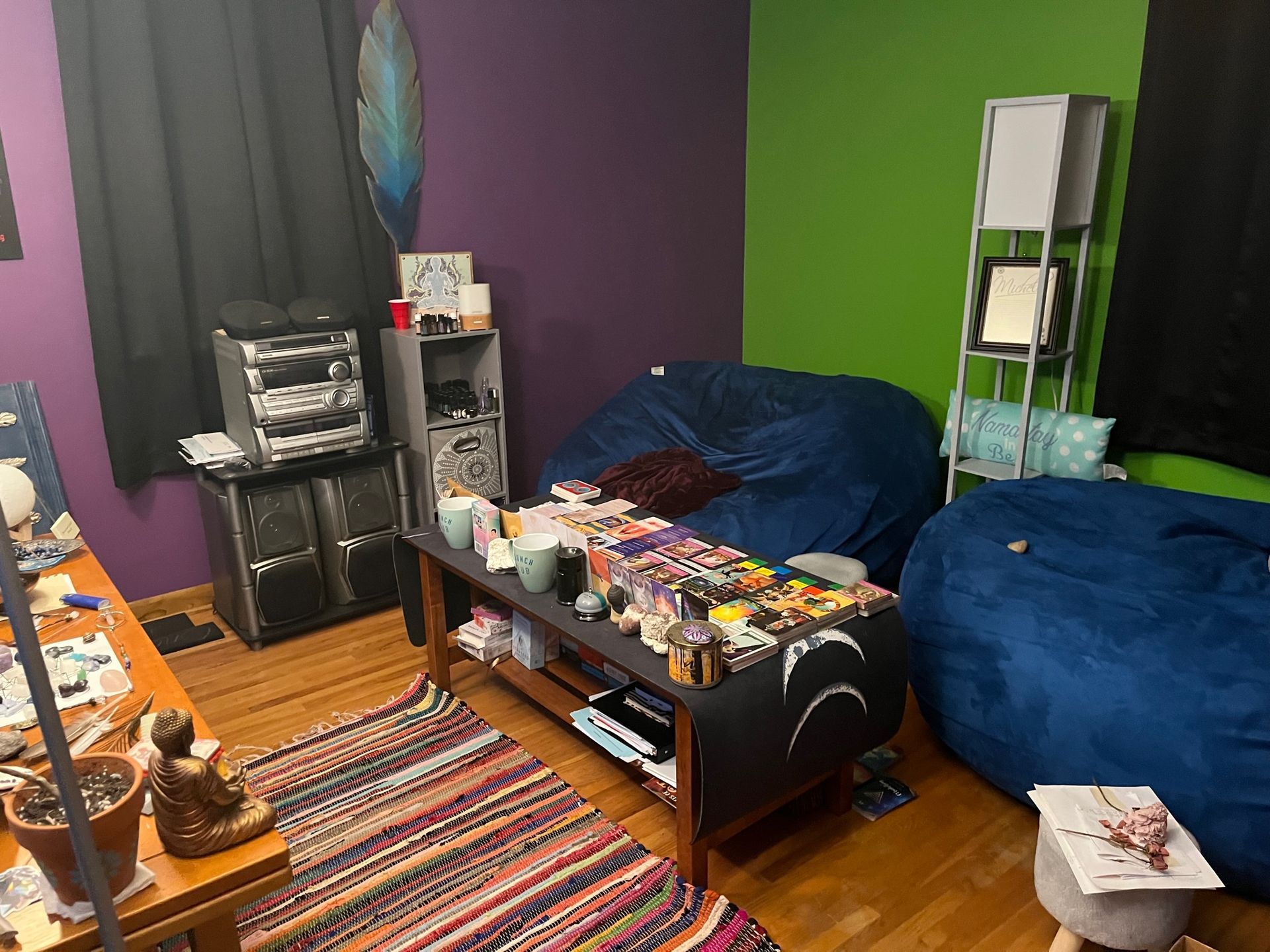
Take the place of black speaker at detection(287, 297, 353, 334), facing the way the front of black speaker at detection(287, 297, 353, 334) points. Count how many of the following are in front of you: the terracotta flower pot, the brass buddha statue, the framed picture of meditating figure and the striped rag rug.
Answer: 3

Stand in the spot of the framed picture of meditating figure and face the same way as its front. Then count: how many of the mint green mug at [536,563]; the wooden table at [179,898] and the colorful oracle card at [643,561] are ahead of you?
3

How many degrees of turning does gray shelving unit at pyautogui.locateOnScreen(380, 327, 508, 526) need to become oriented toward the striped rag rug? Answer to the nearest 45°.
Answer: approximately 45° to its right

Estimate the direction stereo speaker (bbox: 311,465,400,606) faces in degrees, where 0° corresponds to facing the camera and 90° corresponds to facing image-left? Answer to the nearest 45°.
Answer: approximately 315°

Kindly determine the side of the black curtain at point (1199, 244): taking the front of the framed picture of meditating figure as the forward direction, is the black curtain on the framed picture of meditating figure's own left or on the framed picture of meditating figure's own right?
on the framed picture of meditating figure's own left

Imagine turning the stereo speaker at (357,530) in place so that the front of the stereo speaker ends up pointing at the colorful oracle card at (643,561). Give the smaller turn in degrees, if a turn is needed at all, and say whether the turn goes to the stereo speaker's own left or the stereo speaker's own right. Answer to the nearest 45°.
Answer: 0° — it already faces it

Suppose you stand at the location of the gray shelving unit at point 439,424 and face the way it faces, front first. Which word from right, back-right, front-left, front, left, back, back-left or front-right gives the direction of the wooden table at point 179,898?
front-right

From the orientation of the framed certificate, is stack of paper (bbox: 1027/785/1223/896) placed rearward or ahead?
ahead

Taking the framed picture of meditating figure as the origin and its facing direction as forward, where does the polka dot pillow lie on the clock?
The polka dot pillow is roughly at 10 o'clock from the framed picture of meditating figure.

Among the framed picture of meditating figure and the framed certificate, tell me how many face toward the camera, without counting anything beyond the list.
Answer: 2

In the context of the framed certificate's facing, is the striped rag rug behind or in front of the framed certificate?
in front
